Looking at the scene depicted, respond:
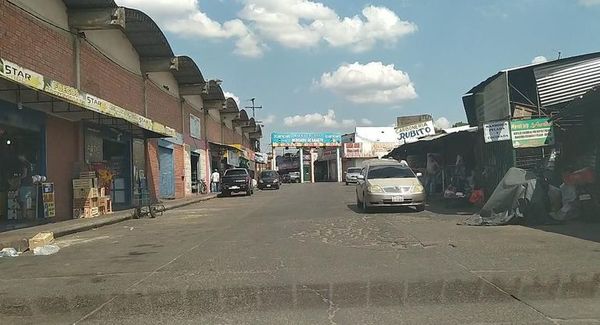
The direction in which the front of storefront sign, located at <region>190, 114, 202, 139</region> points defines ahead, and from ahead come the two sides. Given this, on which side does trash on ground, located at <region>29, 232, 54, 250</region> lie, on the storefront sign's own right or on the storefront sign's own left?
on the storefront sign's own right

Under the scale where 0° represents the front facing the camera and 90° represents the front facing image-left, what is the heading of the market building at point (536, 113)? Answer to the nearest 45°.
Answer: approximately 45°

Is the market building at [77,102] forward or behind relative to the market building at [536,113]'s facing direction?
forward

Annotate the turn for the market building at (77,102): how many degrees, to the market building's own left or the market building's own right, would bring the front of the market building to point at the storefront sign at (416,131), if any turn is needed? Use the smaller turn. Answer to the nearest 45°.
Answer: approximately 45° to the market building's own left

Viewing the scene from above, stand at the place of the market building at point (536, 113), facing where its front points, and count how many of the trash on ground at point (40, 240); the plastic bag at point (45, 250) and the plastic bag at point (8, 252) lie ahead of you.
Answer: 3

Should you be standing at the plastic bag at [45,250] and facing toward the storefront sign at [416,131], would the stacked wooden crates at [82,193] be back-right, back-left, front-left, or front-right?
front-left

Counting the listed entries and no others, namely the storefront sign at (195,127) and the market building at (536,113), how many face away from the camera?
0

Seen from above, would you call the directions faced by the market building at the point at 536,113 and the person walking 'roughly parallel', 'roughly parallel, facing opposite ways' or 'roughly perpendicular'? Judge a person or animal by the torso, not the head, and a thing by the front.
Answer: roughly perpendicular

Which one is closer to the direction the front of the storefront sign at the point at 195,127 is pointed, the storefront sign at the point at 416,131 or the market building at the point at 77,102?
the storefront sign

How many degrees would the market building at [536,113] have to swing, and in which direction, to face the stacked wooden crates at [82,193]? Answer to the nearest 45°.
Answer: approximately 45° to its right
